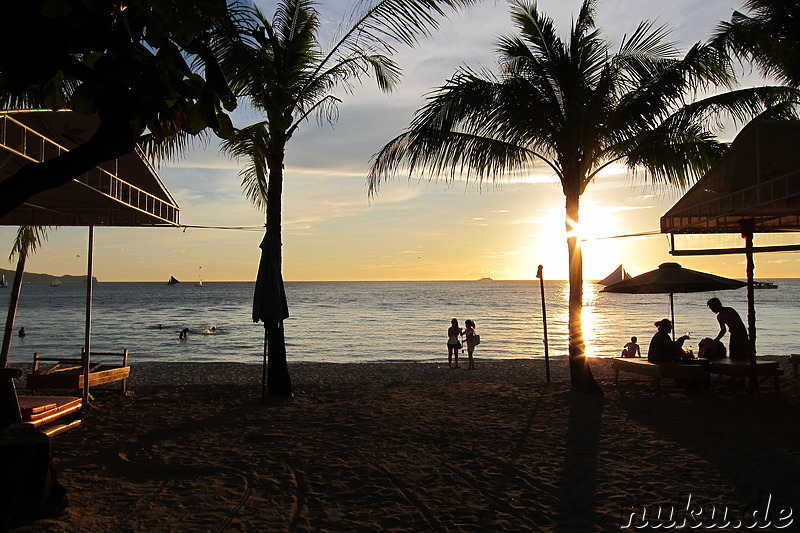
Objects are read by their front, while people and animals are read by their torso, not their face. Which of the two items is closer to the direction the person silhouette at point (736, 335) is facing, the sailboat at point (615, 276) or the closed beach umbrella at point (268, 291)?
the closed beach umbrella

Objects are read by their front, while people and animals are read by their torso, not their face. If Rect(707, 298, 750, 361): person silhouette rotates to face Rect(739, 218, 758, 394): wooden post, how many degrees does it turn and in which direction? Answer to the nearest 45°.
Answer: approximately 90° to its left

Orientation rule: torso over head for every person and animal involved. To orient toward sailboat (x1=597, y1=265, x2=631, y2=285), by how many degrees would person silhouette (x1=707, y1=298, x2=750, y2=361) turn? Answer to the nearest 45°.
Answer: approximately 90° to its right

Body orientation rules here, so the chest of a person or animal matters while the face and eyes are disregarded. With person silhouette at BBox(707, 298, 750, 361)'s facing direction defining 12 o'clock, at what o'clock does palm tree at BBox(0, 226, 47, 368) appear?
The palm tree is roughly at 11 o'clock from the person silhouette.

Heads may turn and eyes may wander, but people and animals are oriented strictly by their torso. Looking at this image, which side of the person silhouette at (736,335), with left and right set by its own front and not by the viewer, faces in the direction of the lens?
left
